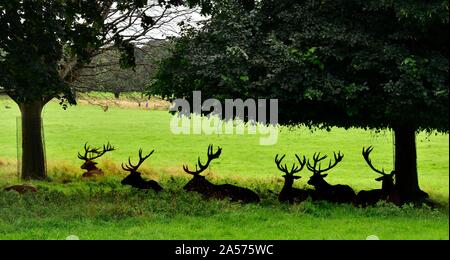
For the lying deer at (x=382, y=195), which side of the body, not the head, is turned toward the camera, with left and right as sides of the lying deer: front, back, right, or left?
right

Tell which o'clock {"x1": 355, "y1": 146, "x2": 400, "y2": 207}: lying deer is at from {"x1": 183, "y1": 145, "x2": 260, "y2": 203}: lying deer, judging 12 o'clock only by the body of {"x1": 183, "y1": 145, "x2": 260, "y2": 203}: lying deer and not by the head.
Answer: {"x1": 355, "y1": 146, "x2": 400, "y2": 207}: lying deer is roughly at 6 o'clock from {"x1": 183, "y1": 145, "x2": 260, "y2": 203}: lying deer.

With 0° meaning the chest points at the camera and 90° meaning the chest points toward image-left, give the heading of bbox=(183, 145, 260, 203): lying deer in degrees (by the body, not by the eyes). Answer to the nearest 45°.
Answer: approximately 90°

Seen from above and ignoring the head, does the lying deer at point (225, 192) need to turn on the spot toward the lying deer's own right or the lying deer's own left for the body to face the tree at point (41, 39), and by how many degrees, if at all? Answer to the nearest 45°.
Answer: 0° — it already faces it
